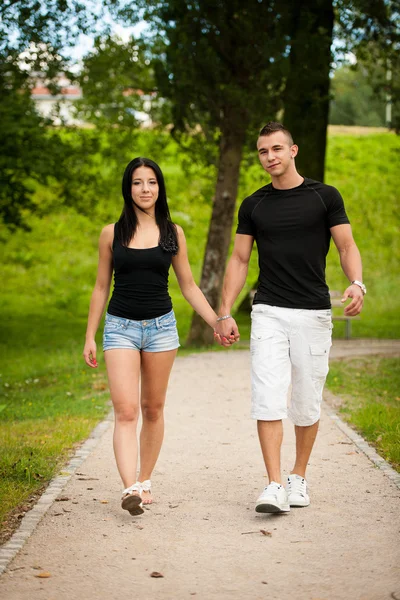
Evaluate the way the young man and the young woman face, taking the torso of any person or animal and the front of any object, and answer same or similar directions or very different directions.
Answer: same or similar directions

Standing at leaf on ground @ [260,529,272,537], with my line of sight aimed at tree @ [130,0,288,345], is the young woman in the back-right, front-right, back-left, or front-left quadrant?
front-left

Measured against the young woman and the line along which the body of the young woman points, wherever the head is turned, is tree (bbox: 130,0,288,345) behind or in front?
behind

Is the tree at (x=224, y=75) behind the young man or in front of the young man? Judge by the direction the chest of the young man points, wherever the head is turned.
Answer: behind

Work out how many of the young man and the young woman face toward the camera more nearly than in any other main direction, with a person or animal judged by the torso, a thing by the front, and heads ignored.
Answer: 2

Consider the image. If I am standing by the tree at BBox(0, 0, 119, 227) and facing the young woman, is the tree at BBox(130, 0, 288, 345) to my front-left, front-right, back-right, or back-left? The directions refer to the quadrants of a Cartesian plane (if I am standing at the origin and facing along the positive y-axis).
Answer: front-left

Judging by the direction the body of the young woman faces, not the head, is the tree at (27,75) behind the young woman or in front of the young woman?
behind

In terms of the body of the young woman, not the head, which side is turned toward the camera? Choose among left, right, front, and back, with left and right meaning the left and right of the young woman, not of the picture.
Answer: front

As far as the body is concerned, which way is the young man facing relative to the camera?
toward the camera

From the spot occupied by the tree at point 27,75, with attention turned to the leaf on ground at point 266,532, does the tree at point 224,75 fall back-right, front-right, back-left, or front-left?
front-left

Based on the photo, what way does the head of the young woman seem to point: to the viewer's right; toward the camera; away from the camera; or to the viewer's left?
toward the camera

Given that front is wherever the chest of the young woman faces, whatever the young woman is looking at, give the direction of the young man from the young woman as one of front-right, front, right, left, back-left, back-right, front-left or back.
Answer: left
